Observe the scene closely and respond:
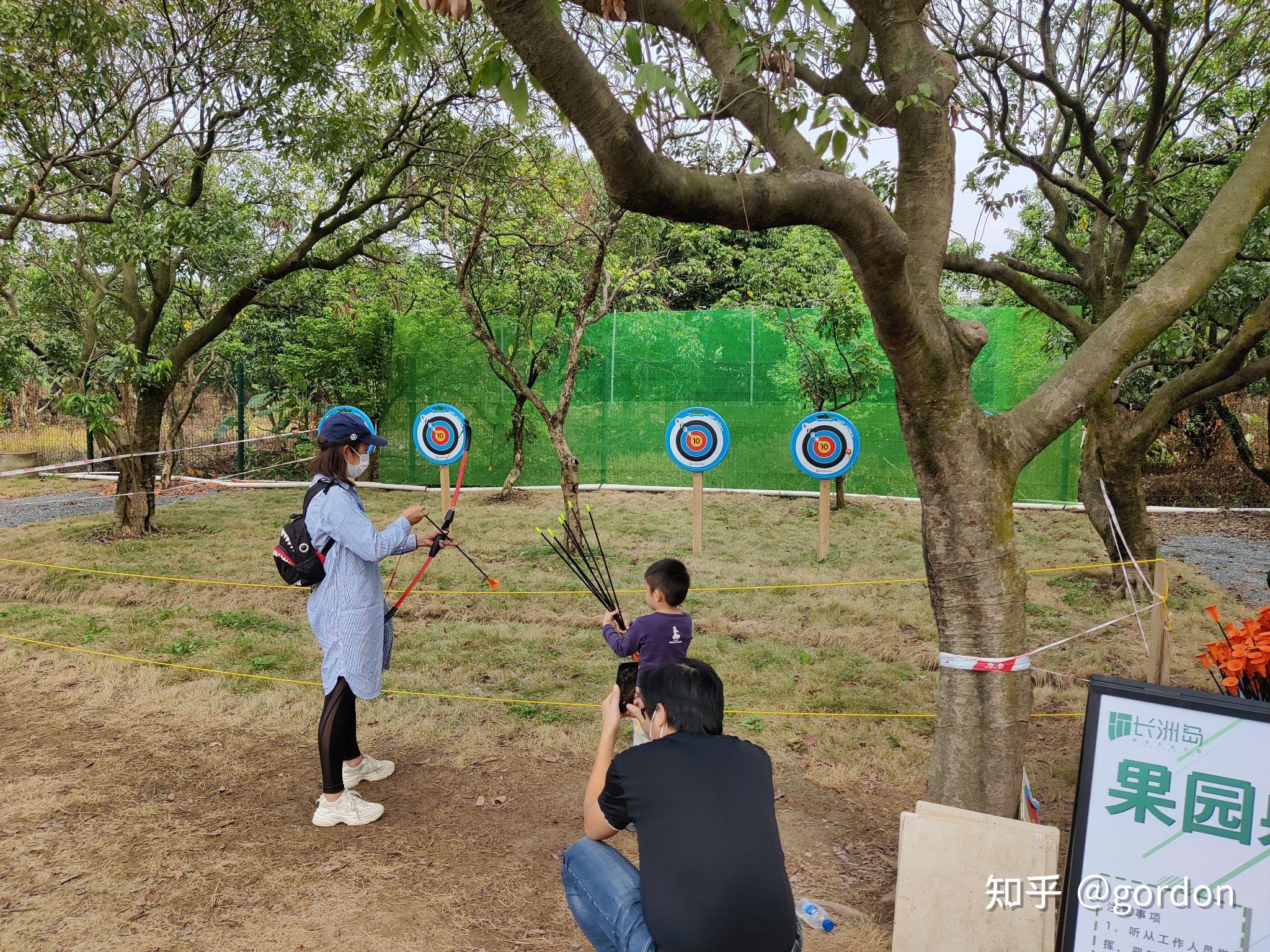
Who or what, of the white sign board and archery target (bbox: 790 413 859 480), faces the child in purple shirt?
the archery target

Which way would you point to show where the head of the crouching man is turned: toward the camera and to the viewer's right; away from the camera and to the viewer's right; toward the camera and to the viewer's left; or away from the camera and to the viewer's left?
away from the camera and to the viewer's left

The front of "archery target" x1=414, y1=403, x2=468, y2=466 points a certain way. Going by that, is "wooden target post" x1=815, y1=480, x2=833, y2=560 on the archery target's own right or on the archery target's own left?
on the archery target's own left

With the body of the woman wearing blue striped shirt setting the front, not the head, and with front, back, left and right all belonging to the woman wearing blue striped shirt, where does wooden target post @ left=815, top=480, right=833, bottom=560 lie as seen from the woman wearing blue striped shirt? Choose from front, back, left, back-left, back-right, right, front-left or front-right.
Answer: front-left

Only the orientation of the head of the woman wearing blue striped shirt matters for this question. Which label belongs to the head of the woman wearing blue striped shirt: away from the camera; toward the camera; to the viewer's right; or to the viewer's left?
to the viewer's right

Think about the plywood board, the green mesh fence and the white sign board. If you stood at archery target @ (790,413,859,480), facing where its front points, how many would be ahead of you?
2

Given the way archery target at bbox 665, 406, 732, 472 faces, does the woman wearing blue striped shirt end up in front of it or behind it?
in front

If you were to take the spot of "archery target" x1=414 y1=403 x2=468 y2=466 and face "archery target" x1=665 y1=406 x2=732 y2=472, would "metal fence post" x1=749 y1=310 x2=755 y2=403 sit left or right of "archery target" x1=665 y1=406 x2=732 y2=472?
left

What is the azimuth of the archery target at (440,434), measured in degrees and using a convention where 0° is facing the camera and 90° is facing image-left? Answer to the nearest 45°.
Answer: approximately 0°

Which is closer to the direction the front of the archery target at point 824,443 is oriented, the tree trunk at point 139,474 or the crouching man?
the crouching man

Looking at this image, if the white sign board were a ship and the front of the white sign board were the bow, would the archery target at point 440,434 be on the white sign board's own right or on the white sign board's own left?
on the white sign board's own right
